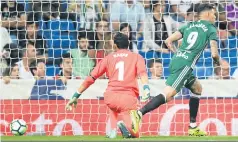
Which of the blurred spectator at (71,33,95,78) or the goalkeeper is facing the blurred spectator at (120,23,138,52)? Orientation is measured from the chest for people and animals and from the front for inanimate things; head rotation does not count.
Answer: the goalkeeper

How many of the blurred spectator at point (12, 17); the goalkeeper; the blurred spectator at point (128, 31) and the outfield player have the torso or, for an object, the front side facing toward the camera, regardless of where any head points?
2

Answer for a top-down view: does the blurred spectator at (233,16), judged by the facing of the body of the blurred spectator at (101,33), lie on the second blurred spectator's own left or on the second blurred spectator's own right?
on the second blurred spectator's own left

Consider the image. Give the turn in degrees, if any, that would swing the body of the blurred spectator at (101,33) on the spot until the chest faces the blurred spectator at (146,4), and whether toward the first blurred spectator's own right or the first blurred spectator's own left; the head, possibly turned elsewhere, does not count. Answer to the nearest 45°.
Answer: approximately 90° to the first blurred spectator's own left

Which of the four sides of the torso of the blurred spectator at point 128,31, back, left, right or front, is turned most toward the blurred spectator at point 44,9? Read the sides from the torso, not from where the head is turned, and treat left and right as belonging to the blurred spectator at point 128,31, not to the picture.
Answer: right

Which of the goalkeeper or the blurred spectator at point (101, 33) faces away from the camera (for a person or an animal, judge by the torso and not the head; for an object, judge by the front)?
the goalkeeper

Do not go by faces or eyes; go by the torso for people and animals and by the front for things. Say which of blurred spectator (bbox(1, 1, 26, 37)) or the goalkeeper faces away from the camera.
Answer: the goalkeeper
